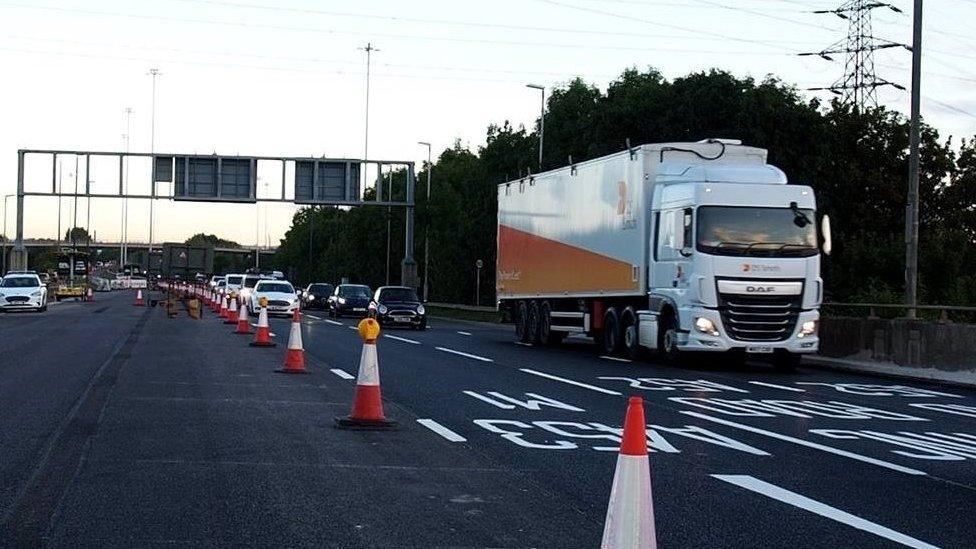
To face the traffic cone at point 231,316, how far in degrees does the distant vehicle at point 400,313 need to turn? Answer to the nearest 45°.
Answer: approximately 90° to its right

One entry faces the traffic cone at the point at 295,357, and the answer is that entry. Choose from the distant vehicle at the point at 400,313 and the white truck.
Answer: the distant vehicle

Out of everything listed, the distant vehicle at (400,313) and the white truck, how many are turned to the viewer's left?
0

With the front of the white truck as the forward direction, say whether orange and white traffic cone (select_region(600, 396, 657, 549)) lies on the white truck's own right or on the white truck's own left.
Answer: on the white truck's own right

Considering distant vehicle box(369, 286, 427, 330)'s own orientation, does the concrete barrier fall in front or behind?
in front

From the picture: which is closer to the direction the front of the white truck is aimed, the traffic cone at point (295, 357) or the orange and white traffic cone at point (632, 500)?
the orange and white traffic cone

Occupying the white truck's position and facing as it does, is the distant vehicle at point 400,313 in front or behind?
behind

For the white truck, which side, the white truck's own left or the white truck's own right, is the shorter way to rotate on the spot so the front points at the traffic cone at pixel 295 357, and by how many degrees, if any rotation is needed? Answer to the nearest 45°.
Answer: approximately 90° to the white truck's own right

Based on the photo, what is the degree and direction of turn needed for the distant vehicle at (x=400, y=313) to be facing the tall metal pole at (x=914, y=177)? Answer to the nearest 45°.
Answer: approximately 45° to its left

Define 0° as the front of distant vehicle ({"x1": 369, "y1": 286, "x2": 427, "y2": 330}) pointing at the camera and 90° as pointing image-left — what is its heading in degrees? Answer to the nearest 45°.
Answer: approximately 0°

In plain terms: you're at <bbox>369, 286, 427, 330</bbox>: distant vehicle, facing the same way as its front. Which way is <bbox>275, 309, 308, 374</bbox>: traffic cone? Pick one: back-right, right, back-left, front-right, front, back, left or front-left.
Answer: front

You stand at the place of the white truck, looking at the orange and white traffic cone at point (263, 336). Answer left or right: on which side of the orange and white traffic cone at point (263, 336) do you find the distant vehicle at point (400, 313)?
right

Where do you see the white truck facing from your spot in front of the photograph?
facing the viewer and to the right of the viewer

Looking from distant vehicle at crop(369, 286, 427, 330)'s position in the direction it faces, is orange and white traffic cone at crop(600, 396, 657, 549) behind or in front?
in front
